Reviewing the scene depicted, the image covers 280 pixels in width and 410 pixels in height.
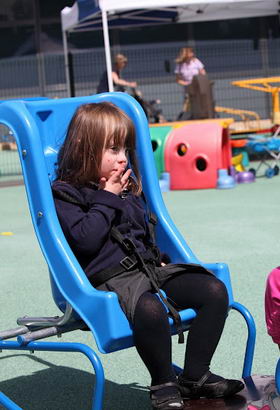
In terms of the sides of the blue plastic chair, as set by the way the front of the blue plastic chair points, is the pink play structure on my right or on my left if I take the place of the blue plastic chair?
on my left

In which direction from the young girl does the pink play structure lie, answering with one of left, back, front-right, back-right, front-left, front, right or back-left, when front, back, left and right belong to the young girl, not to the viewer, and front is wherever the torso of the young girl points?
back-left

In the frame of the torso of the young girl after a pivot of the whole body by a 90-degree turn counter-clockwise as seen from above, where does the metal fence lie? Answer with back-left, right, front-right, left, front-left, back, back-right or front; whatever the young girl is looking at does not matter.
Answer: front-left

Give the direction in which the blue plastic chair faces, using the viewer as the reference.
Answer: facing the viewer and to the right of the viewer

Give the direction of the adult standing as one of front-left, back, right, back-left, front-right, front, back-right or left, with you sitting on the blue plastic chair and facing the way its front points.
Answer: back-left

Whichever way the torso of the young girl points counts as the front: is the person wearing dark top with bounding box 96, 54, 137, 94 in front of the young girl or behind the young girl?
behind

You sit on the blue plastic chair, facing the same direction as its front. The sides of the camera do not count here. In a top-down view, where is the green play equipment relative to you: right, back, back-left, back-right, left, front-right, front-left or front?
back-left

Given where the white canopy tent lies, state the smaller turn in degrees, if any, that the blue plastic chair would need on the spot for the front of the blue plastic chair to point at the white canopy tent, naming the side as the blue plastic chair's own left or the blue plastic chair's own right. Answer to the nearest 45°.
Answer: approximately 135° to the blue plastic chair's own left

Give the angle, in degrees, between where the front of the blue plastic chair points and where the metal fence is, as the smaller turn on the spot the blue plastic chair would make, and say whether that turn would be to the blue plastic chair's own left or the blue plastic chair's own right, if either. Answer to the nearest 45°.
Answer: approximately 135° to the blue plastic chair's own left

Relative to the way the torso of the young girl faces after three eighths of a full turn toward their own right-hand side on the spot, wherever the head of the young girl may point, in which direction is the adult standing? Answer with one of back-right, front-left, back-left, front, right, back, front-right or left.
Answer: right
